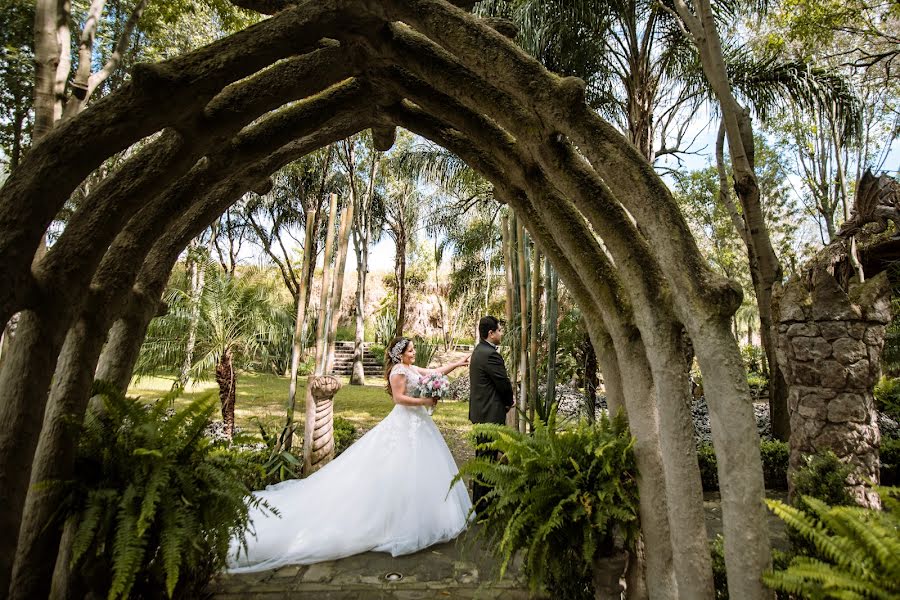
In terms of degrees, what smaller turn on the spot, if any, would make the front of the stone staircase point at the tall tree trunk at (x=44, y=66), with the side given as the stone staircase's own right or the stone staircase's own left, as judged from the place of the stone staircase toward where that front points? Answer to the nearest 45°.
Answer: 0° — it already faces it

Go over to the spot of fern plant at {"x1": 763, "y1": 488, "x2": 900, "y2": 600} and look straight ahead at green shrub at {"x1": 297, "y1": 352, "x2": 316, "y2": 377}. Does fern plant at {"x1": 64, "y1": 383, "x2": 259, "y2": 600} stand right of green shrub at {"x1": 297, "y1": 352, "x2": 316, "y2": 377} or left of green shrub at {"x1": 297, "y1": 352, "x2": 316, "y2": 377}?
left

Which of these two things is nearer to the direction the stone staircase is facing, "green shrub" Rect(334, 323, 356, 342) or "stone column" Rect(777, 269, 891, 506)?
the stone column

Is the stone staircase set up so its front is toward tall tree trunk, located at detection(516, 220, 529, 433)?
yes

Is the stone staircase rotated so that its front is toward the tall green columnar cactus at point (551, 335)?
yes

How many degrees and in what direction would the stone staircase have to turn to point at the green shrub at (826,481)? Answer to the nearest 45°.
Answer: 0° — it already faces it

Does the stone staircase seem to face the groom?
yes

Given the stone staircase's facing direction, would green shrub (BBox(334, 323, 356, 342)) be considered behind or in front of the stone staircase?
behind

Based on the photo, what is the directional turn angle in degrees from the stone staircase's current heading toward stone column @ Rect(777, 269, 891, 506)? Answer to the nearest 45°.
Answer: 0° — it already faces it
